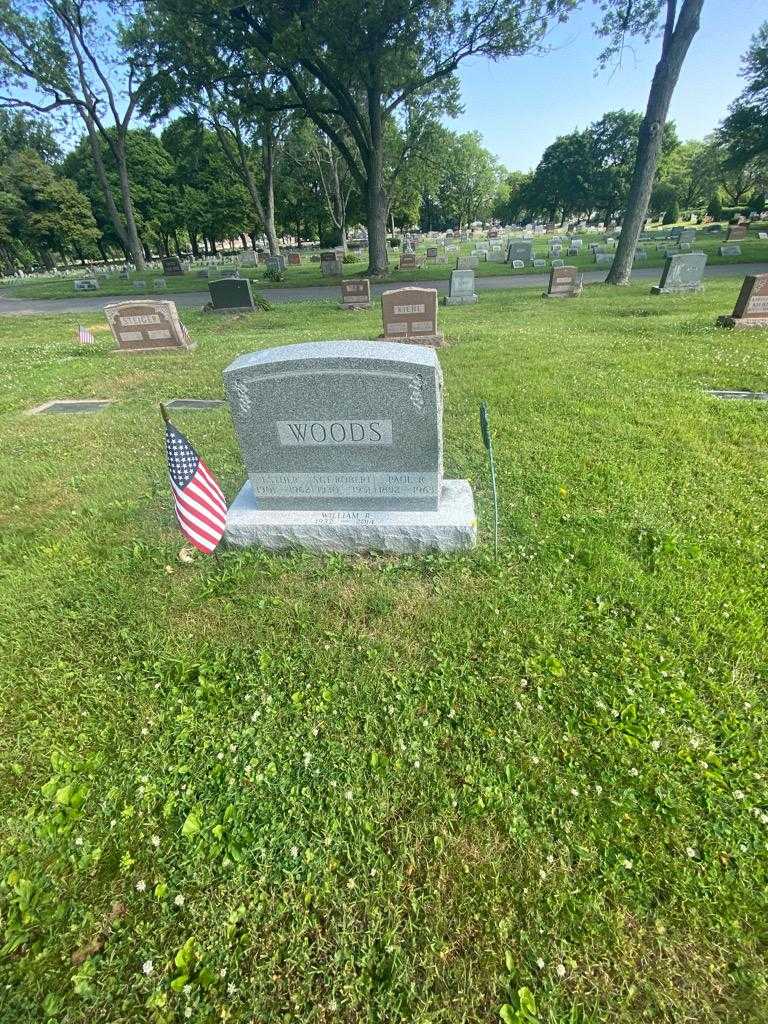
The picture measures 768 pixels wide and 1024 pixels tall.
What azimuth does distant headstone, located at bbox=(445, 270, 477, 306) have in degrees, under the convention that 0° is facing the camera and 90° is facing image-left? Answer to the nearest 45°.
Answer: approximately 0°

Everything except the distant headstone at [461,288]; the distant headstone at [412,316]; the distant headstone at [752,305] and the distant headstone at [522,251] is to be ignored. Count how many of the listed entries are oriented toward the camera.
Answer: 4

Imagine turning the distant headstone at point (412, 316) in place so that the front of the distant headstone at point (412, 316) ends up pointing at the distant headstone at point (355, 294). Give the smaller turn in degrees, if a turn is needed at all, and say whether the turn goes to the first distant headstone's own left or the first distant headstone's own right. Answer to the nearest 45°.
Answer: approximately 180°

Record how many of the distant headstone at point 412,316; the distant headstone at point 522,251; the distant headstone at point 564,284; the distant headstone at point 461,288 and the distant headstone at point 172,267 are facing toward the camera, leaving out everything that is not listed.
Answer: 5

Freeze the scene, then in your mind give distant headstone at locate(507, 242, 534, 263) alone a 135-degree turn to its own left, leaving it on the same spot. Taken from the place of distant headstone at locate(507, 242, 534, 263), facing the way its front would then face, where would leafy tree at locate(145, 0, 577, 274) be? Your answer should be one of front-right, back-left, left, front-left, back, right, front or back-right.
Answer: back

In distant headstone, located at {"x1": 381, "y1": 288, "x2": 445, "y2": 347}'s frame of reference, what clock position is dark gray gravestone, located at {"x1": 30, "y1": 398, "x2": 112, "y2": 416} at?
The dark gray gravestone is roughly at 2 o'clock from the distant headstone.

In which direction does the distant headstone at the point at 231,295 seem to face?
toward the camera

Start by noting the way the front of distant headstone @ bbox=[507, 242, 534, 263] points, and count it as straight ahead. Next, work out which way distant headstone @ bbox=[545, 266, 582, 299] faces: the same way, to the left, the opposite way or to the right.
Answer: the same way

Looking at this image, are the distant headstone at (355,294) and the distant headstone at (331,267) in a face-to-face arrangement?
no

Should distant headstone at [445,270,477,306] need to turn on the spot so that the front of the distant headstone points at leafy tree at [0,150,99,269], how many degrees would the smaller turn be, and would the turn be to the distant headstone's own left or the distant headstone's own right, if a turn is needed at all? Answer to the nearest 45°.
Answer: approximately 135° to the distant headstone's own right

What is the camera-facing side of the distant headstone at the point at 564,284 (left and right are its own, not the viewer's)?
front

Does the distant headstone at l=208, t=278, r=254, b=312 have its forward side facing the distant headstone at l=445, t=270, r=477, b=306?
no

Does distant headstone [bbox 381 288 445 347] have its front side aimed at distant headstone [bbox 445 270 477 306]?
no

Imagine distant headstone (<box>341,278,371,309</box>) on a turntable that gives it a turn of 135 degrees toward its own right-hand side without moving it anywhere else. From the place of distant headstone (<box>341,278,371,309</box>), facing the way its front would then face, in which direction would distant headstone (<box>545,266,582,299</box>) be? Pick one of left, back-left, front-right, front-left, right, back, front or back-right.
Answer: back-right

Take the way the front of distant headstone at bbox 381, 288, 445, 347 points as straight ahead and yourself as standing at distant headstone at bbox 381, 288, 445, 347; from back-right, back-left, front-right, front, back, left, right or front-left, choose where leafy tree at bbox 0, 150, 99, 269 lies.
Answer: back-right

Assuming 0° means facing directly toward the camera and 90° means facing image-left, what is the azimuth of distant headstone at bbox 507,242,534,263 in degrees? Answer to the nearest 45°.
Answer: approximately 0°

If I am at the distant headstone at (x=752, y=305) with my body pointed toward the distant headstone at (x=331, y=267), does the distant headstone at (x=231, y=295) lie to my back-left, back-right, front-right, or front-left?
front-left

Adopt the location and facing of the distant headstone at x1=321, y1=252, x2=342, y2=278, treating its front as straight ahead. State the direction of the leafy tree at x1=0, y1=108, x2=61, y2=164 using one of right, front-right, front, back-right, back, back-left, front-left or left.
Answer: back-right

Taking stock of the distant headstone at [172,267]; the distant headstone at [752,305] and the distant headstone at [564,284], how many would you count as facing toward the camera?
3
